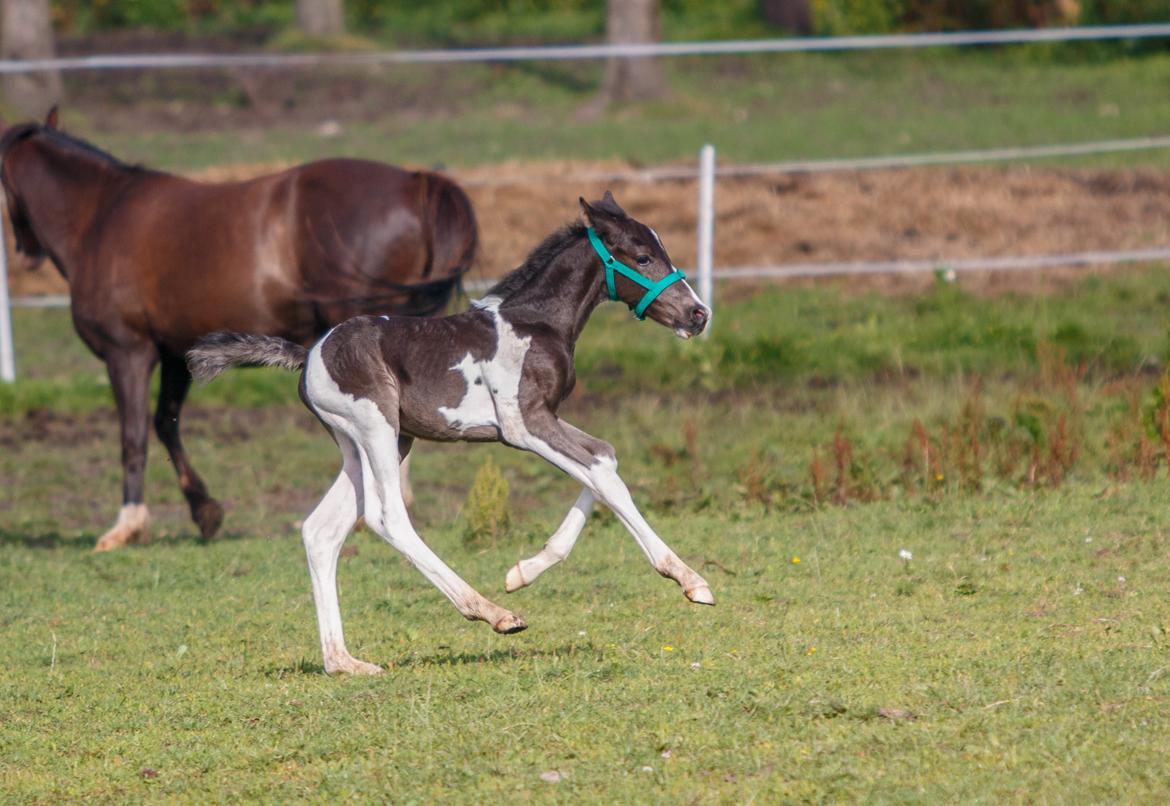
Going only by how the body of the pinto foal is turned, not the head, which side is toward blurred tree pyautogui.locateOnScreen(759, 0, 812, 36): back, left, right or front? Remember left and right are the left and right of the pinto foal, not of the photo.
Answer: left

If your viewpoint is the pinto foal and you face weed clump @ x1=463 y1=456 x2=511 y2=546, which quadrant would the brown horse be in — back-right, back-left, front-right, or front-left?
front-left

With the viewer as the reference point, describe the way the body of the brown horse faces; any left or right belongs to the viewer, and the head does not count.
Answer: facing to the left of the viewer

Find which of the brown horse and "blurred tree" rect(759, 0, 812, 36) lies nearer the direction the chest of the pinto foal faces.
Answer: the blurred tree

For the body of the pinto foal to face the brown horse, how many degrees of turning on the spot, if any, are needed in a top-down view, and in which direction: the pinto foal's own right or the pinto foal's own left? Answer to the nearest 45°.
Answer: approximately 90° to the pinto foal's own left

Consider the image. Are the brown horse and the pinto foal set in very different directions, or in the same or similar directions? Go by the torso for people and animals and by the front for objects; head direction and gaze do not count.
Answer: very different directions

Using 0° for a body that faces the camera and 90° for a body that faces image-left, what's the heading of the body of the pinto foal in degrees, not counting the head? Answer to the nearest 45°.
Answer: approximately 270°

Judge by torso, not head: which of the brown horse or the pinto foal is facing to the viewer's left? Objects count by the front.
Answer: the brown horse

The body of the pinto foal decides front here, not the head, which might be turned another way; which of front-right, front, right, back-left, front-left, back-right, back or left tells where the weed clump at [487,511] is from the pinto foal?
left

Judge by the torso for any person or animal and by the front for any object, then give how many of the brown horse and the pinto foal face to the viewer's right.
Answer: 1

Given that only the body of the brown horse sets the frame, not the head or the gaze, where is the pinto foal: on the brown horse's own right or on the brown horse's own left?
on the brown horse's own left

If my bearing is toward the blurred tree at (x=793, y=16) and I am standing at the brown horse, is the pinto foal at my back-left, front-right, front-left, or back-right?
back-right
